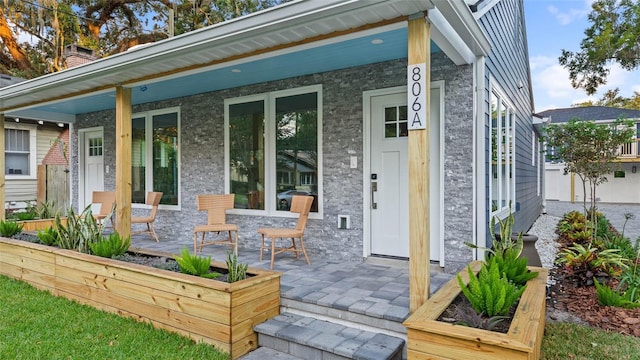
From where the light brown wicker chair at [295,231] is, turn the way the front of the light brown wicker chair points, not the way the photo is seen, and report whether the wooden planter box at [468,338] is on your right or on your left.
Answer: on your left

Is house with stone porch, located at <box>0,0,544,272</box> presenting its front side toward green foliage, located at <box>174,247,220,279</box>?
yes

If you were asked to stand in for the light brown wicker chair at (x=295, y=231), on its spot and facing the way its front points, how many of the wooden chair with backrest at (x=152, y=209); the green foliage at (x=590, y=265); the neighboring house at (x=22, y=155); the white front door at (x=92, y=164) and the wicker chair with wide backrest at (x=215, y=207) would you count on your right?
4

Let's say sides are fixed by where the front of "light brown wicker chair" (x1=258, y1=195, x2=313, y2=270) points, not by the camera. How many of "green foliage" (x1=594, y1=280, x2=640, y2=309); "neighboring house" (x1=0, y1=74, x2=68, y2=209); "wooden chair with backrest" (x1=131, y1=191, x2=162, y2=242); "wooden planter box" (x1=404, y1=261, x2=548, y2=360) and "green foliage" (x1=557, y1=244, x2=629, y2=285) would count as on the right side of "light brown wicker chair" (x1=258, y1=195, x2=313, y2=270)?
2

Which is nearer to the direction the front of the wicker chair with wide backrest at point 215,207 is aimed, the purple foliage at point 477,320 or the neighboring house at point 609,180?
the purple foliage

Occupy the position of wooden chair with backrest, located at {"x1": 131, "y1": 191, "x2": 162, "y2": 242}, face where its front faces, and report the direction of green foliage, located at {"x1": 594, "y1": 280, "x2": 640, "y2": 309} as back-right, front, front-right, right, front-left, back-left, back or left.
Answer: back-left
